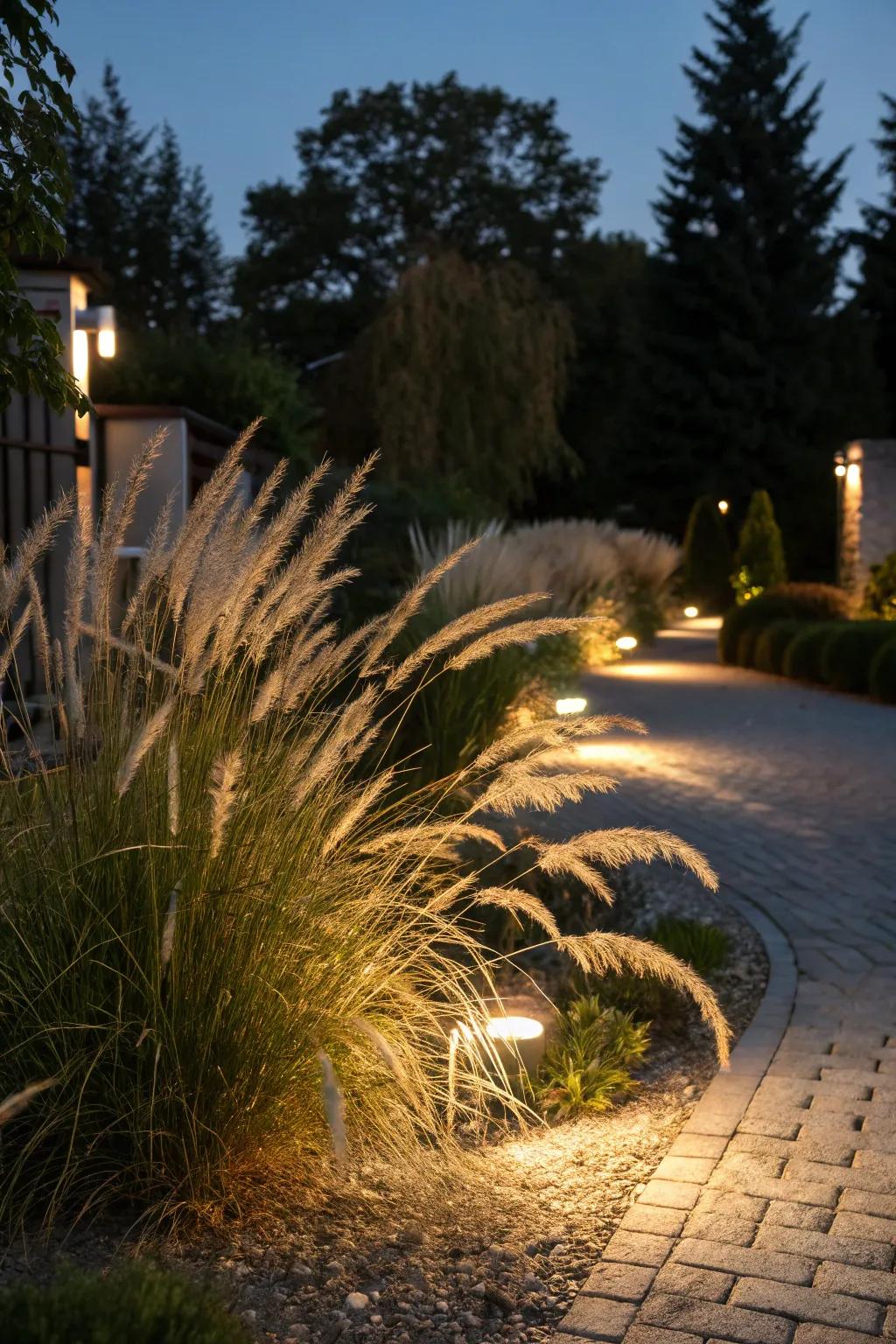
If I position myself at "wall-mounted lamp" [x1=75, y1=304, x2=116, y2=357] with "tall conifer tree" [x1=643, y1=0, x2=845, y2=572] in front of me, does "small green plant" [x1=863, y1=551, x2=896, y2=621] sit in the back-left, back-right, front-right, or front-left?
front-right

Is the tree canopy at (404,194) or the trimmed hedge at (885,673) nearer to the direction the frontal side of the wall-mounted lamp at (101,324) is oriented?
the trimmed hedge

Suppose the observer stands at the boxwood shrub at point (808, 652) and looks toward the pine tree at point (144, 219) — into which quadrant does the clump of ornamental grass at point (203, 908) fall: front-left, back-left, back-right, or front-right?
back-left

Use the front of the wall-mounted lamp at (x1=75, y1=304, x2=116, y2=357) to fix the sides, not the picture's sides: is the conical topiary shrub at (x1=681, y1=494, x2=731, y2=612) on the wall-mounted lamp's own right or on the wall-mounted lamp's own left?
on the wall-mounted lamp's own left

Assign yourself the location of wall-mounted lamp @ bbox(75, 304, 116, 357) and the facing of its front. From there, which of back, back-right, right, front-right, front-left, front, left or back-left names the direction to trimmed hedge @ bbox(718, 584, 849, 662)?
front-left

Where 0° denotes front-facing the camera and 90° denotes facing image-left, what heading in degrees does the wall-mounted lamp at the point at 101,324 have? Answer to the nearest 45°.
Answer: approximately 270°

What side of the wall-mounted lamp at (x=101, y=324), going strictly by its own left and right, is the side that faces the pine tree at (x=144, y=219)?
left

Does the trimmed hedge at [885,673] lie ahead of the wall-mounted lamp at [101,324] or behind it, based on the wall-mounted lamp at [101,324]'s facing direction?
ahead

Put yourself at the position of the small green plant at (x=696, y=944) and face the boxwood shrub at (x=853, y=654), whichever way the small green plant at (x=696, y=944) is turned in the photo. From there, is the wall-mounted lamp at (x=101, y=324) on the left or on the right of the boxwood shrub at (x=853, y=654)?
left

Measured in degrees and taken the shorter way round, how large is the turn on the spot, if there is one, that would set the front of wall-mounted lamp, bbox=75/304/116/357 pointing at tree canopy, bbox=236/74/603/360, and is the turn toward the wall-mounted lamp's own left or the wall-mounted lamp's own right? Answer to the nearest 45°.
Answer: approximately 90° to the wall-mounted lamp's own left

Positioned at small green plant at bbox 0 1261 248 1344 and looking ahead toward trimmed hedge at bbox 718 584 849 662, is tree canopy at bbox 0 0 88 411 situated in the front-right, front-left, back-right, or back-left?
front-left

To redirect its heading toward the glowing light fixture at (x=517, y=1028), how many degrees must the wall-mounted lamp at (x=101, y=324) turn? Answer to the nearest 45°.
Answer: approximately 90° to its right

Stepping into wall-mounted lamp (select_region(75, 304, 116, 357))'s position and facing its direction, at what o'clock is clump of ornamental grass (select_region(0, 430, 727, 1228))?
The clump of ornamental grass is roughly at 3 o'clock from the wall-mounted lamp.

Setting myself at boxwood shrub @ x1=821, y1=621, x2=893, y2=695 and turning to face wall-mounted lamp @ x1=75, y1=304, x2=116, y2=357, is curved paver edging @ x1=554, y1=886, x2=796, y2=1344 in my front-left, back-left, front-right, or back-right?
front-left

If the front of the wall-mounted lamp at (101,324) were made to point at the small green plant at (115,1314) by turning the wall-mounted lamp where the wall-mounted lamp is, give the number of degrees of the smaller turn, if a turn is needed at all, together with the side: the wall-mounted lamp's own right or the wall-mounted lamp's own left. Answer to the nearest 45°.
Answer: approximately 90° to the wall-mounted lamp's own right
